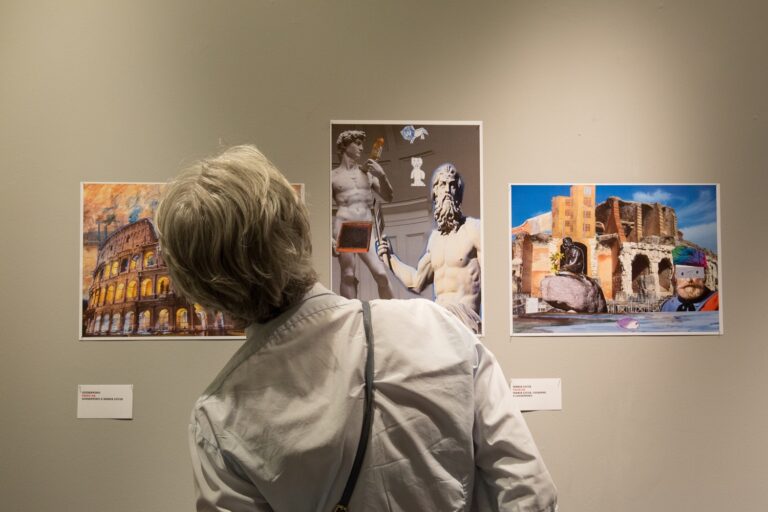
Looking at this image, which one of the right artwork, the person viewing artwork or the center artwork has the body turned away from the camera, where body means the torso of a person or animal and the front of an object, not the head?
the person viewing artwork

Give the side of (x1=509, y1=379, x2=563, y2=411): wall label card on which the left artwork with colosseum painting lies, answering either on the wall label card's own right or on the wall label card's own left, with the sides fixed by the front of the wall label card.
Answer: on the wall label card's own right

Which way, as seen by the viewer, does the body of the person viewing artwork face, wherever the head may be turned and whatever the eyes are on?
away from the camera

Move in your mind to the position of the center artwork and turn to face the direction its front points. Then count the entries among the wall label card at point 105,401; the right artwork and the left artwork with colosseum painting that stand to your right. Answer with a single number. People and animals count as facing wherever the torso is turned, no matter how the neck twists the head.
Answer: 2

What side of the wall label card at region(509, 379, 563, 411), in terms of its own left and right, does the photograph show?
front

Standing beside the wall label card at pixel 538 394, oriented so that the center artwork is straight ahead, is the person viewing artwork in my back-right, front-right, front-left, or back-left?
front-left

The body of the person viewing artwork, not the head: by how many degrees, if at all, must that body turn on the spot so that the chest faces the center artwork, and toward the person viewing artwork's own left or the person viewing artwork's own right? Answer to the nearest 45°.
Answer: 0° — they already face it

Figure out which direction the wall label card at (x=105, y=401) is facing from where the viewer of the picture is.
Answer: facing the viewer

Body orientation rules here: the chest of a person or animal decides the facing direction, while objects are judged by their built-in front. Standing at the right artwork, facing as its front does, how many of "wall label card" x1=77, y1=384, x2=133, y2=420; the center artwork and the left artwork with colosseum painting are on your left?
0

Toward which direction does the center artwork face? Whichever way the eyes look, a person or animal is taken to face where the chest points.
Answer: toward the camera

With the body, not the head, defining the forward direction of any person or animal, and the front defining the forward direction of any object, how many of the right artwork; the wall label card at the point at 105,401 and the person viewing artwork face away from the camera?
1

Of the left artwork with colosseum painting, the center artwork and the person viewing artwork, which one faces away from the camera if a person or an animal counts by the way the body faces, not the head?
the person viewing artwork

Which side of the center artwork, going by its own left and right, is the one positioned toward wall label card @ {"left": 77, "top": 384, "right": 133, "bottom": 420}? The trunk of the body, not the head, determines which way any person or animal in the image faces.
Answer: right

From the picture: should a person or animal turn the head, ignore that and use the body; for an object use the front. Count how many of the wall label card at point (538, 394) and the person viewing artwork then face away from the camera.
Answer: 1

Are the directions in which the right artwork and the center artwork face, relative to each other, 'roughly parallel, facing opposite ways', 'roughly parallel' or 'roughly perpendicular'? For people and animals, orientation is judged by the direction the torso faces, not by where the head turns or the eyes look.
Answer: roughly parallel

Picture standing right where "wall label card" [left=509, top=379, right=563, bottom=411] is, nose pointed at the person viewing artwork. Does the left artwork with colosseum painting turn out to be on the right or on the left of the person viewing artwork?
right

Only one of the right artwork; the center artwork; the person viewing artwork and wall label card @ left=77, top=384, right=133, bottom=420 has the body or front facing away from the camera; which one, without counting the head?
the person viewing artwork
